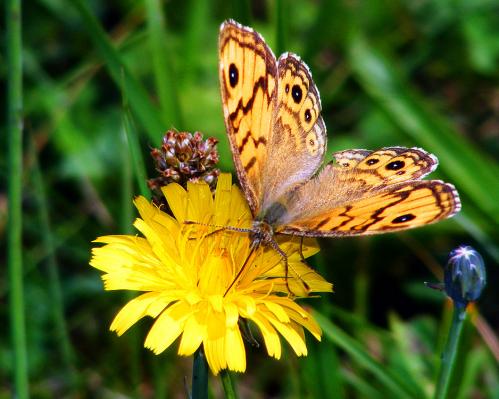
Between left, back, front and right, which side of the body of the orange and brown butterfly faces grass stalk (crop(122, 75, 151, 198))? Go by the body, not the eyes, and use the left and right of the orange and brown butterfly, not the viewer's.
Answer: right

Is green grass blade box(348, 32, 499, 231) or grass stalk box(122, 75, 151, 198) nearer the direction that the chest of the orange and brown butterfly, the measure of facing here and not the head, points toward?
the grass stalk
